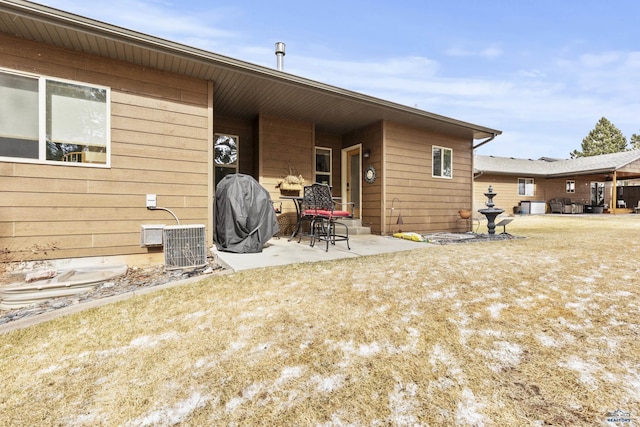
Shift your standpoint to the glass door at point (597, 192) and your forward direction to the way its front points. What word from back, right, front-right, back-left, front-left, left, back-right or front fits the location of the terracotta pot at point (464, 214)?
front

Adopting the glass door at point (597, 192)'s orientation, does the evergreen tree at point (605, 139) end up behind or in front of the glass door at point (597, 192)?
behind

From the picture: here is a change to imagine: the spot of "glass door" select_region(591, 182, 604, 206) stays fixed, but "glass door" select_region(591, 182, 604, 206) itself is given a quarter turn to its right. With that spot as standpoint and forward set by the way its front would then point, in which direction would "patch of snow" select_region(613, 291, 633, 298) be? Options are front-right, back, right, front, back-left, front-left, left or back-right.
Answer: left

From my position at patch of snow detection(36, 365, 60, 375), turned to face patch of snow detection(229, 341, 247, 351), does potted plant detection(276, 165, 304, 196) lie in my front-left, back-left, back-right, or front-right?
front-left

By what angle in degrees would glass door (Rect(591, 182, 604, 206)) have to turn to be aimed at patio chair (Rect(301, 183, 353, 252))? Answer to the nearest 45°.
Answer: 0° — it already faces it

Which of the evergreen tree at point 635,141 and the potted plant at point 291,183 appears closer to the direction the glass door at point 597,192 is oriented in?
the potted plant

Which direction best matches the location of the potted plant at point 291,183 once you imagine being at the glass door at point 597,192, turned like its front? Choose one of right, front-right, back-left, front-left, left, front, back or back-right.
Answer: front

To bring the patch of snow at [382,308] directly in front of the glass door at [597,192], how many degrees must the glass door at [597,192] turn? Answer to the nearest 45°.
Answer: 0° — it already faces it

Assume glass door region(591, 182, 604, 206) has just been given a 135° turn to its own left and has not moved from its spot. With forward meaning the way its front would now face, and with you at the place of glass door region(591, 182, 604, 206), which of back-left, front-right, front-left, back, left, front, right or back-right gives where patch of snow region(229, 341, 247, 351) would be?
back-right

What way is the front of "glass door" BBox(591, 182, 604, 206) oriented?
toward the camera

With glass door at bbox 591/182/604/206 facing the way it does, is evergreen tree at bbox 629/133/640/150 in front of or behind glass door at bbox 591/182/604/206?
behind

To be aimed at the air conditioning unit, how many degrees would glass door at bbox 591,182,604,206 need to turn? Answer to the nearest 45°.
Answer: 0° — it already faces it

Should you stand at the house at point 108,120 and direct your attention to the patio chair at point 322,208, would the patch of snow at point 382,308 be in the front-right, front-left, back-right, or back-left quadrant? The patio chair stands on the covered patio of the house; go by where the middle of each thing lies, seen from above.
front-right
